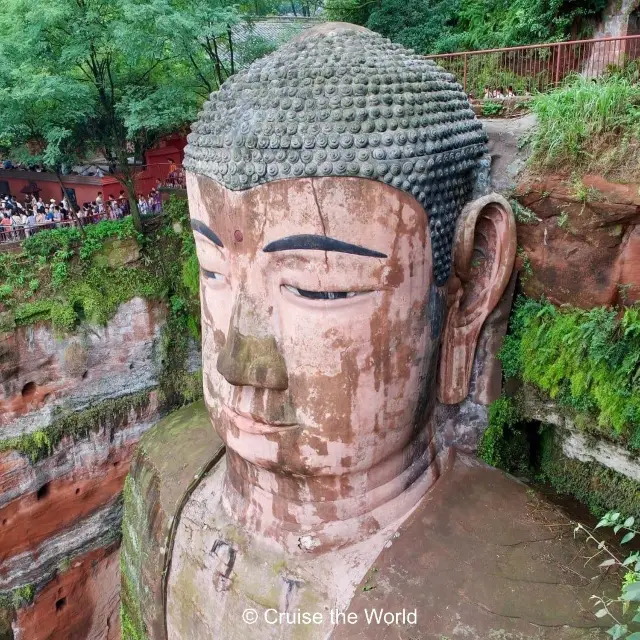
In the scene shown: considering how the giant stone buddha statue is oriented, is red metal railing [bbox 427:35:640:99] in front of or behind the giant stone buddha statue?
behind

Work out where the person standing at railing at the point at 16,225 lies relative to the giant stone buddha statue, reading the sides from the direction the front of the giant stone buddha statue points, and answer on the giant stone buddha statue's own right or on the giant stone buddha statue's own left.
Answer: on the giant stone buddha statue's own right

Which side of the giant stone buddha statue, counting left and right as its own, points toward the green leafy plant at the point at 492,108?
back

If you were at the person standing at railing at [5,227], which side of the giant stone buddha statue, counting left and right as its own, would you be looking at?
right

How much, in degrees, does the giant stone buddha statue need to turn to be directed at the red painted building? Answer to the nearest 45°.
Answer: approximately 90° to its right

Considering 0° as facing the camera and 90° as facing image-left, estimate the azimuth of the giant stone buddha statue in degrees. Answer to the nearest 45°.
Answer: approximately 45°

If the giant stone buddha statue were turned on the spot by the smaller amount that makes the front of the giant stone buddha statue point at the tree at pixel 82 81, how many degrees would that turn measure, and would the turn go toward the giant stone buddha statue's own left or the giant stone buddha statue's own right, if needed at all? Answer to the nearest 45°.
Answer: approximately 90° to the giant stone buddha statue's own right
